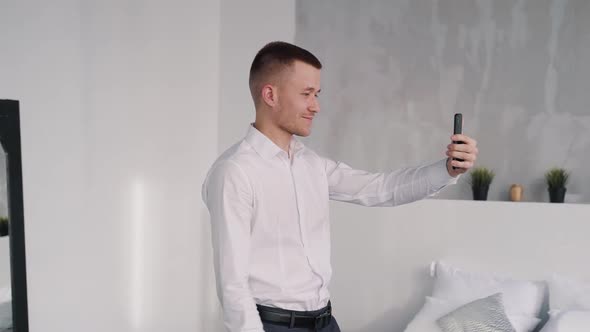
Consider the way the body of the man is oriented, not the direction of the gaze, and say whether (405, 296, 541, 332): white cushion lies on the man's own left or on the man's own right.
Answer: on the man's own left

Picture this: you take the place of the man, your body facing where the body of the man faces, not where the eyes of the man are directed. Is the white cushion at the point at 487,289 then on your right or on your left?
on your left

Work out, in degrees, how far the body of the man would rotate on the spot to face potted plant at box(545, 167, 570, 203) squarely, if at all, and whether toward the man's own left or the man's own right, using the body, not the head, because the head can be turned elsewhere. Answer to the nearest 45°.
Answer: approximately 90° to the man's own left

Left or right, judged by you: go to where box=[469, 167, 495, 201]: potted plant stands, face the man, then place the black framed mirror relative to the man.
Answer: right

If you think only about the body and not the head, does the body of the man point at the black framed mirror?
no

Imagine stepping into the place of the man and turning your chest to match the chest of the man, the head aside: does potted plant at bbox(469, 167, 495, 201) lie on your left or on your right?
on your left
